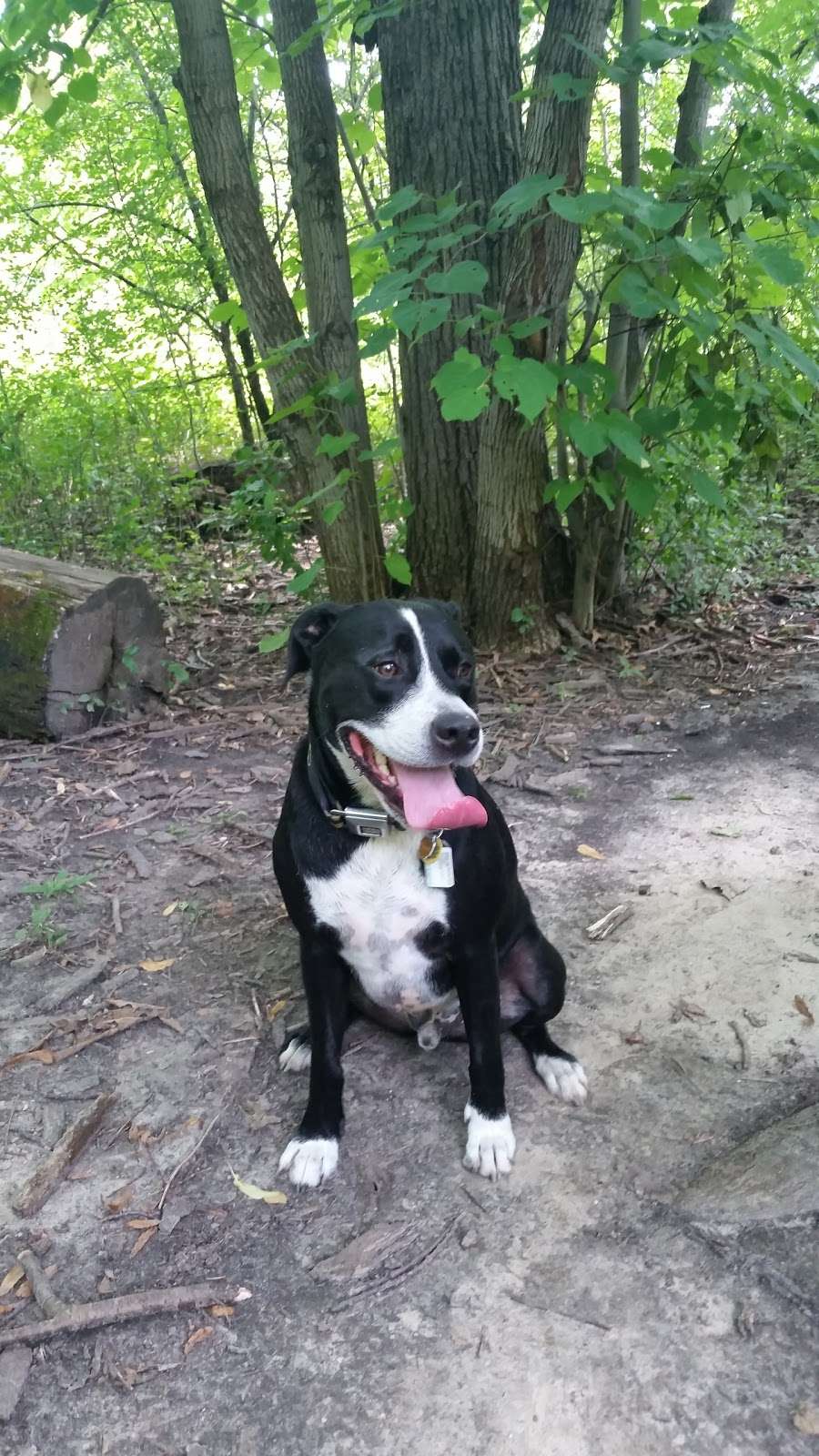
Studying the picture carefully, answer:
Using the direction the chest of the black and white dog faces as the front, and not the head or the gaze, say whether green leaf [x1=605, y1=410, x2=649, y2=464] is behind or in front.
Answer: behind

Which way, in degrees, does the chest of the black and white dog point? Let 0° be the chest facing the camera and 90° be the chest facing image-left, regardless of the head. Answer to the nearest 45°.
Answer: approximately 0°

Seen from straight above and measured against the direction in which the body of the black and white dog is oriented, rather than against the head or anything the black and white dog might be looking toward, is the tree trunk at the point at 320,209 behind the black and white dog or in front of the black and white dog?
behind

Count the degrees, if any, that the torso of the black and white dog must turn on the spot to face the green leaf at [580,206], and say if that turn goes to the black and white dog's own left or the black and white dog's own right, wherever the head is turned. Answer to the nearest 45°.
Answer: approximately 135° to the black and white dog's own left

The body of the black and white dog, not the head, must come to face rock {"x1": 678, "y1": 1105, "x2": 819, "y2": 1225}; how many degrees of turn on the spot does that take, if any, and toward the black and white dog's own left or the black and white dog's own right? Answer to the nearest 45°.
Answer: approximately 45° to the black and white dog's own left

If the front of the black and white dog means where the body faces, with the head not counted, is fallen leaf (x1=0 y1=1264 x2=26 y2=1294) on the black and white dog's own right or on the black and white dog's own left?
on the black and white dog's own right

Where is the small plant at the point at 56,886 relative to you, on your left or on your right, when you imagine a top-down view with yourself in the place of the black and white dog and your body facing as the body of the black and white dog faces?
on your right

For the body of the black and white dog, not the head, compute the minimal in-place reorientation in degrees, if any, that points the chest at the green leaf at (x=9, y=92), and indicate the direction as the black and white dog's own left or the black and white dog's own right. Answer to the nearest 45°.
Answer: approximately 135° to the black and white dog's own right

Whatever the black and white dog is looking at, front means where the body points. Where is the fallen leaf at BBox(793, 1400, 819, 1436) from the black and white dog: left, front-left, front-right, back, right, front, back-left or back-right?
front-left

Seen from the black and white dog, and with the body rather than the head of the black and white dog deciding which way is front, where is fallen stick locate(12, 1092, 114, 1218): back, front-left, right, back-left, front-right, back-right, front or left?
right

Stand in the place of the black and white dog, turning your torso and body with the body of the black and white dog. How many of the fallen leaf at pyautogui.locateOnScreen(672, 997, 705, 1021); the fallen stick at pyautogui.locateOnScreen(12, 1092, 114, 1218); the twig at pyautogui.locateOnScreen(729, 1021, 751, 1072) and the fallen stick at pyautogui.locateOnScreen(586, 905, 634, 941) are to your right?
1

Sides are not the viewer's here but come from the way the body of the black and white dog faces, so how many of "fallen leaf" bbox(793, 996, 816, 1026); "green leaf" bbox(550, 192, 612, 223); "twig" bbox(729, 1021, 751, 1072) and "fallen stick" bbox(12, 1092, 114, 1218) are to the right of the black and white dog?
1

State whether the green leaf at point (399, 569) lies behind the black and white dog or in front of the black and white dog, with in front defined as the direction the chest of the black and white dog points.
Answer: behind

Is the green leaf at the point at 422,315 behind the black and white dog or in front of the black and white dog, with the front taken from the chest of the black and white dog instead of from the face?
behind

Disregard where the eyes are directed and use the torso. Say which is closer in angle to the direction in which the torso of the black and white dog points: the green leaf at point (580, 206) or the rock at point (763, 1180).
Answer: the rock

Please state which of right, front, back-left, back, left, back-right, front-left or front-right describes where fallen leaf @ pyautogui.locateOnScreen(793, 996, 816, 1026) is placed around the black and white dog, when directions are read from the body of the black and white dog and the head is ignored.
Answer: left
